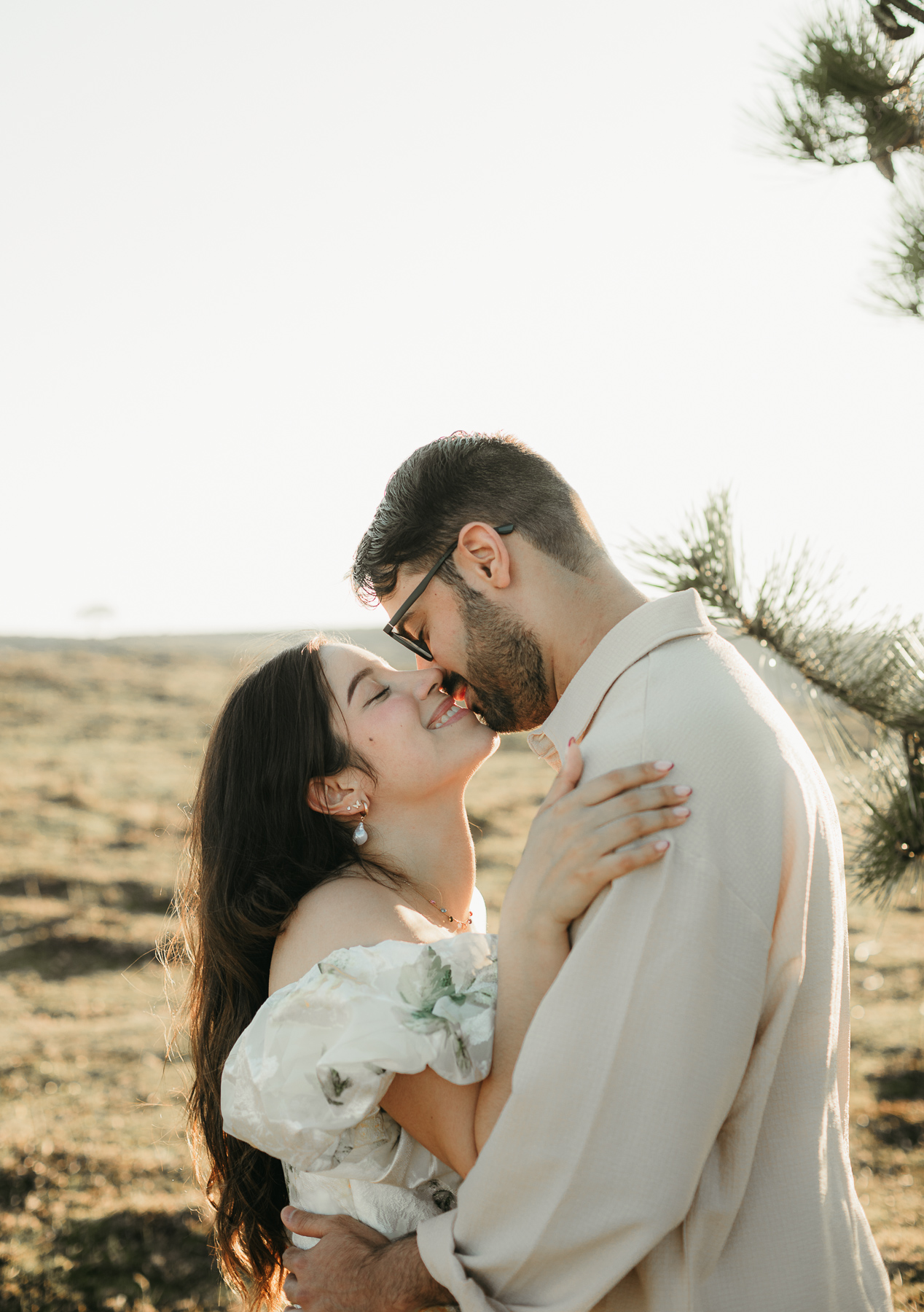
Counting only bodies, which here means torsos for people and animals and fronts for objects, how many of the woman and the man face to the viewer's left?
1

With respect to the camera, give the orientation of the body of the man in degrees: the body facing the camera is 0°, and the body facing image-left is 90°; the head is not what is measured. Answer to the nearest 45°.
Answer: approximately 90°

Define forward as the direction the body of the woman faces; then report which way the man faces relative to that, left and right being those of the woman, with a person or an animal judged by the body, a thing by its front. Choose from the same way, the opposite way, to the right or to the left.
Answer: the opposite way

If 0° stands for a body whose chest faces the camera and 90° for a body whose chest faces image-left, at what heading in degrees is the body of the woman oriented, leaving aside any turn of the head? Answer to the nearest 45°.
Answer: approximately 270°

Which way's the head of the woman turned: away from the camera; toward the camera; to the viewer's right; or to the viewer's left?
to the viewer's right

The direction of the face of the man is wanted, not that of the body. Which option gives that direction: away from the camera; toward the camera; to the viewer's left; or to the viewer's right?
to the viewer's left
